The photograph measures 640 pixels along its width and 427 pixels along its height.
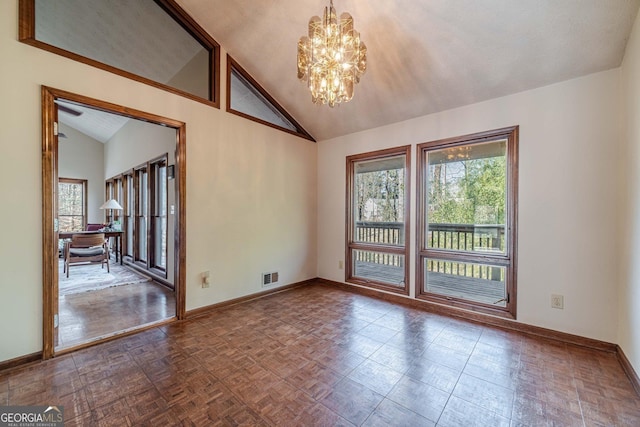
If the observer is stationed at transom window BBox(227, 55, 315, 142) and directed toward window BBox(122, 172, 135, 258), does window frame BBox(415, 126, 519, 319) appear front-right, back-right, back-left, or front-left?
back-right

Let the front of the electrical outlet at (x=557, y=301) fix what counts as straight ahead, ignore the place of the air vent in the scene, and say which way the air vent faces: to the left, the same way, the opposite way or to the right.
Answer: to the left

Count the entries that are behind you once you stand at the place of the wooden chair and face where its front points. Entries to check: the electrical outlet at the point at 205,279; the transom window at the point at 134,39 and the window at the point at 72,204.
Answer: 1

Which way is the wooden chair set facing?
toward the camera

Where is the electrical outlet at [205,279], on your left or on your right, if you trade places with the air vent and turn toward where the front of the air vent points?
on your right

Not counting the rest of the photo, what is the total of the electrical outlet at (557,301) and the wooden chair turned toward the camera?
2

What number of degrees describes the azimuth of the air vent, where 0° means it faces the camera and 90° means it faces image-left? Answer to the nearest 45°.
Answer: approximately 315°

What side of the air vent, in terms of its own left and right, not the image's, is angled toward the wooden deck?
front

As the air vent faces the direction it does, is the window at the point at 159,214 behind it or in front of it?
behind

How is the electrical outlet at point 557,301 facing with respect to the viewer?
toward the camera

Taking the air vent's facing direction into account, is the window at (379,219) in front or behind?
in front

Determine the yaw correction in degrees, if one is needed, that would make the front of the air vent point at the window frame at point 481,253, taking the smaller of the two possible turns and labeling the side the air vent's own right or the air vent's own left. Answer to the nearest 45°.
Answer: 0° — it already faces it

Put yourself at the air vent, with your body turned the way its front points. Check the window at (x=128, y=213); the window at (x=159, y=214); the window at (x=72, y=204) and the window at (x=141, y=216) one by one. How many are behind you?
4
